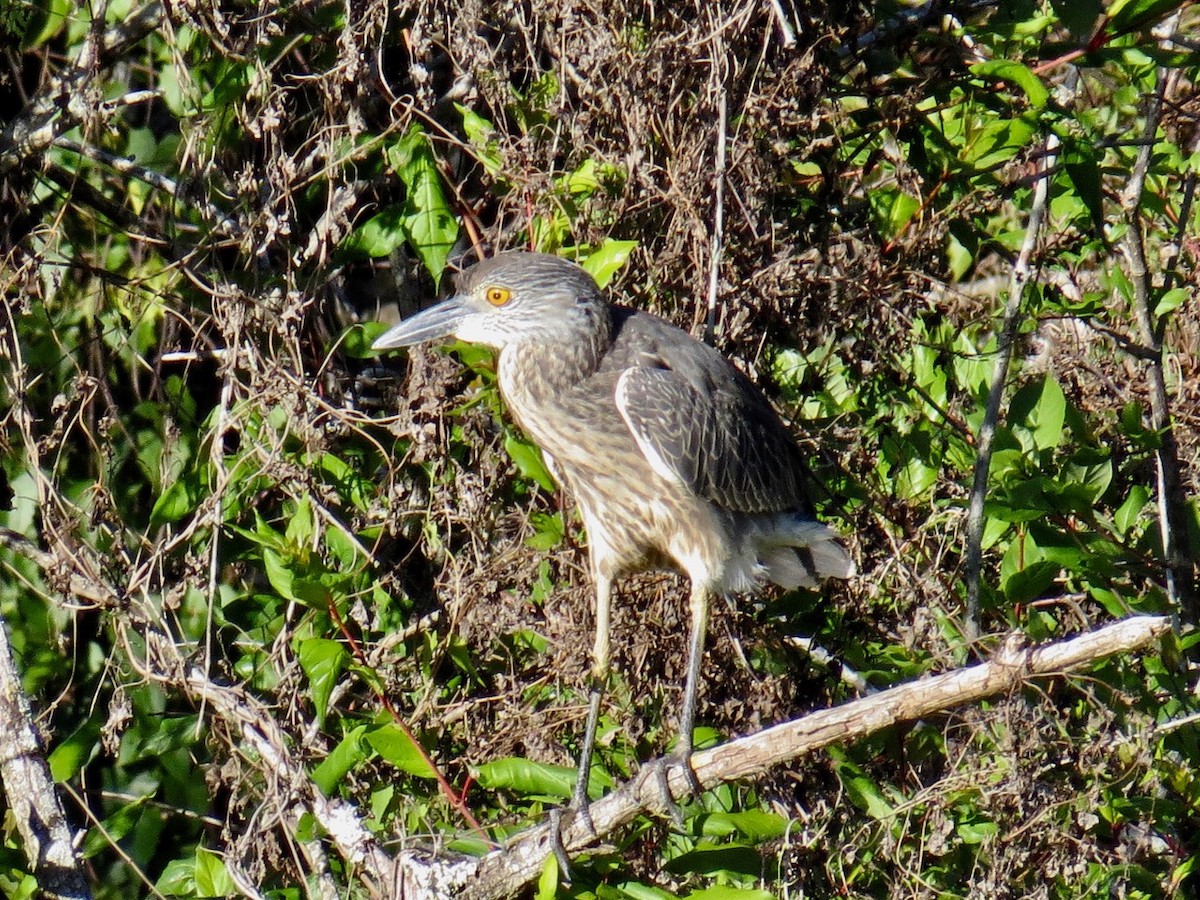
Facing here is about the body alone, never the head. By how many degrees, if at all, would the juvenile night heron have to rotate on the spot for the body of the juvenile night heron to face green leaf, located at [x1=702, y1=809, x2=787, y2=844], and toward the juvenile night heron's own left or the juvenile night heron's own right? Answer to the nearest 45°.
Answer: approximately 90° to the juvenile night heron's own left

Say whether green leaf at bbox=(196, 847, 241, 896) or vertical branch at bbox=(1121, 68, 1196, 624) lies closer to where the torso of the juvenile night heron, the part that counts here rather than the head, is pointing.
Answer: the green leaf

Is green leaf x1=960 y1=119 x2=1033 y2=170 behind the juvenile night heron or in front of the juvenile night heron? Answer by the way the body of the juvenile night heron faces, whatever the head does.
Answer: behind

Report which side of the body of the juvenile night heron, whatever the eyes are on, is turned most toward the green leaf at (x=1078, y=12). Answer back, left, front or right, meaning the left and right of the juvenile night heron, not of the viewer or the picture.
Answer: back

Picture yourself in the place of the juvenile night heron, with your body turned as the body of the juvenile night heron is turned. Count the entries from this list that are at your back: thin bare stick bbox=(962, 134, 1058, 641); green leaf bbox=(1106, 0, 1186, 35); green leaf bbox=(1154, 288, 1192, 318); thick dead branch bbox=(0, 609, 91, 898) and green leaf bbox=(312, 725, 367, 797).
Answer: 3

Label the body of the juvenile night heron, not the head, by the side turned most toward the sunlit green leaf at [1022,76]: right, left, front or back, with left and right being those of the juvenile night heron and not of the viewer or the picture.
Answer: back

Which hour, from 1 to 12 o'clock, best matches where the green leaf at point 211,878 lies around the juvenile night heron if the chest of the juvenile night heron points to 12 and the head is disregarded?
The green leaf is roughly at 11 o'clock from the juvenile night heron.

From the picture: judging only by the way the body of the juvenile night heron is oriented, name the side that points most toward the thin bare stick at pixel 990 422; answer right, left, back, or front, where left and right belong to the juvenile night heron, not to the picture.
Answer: back

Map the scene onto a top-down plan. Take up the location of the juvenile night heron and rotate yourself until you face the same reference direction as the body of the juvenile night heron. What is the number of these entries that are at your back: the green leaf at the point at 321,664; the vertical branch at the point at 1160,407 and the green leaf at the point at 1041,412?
2

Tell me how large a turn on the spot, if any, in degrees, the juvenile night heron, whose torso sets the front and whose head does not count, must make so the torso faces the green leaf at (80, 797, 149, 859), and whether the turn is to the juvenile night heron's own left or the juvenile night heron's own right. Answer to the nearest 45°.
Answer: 0° — it already faces it

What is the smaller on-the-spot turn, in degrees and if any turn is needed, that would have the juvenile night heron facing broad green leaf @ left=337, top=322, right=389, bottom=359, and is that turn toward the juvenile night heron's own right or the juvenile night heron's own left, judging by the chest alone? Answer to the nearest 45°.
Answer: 0° — it already faces it

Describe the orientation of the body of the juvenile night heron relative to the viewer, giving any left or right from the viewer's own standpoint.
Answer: facing to the left of the viewer
